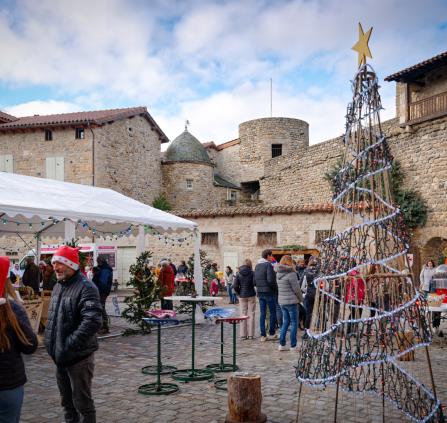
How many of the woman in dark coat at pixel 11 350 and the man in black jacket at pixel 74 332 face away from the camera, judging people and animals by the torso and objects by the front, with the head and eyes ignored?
1

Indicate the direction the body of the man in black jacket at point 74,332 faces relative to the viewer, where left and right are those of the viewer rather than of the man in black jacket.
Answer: facing the viewer and to the left of the viewer

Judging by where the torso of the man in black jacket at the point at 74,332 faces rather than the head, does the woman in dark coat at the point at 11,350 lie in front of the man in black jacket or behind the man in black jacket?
in front

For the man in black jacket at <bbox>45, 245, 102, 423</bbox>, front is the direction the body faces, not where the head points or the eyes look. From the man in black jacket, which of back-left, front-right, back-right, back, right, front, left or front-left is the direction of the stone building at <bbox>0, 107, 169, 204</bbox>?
back-right

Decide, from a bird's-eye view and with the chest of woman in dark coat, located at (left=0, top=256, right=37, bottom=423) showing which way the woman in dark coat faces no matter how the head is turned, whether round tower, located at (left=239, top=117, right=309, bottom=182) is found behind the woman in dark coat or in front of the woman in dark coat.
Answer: in front

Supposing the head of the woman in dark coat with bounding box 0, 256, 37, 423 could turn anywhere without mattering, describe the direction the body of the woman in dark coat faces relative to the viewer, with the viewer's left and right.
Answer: facing away from the viewer

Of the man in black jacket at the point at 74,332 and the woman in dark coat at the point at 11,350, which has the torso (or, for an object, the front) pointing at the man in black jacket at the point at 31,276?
the woman in dark coat

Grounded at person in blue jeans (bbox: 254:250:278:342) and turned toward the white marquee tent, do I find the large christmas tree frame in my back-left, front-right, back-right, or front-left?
back-left

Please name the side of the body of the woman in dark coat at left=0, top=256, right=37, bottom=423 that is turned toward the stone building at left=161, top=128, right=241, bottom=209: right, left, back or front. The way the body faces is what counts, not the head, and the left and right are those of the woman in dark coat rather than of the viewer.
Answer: front

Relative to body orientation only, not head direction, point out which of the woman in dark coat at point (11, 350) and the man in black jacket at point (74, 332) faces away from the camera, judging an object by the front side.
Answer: the woman in dark coat

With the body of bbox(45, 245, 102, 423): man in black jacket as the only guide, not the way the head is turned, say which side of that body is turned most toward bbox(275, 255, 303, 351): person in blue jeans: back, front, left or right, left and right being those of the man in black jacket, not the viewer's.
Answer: back

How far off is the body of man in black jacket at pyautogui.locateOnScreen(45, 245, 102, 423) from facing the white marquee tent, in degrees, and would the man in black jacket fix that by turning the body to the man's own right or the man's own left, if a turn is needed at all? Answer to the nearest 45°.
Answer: approximately 135° to the man's own right

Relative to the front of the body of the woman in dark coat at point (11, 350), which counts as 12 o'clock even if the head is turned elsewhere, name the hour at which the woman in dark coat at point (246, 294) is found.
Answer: the woman in dark coat at point (246, 294) is roughly at 1 o'clock from the woman in dark coat at point (11, 350).
